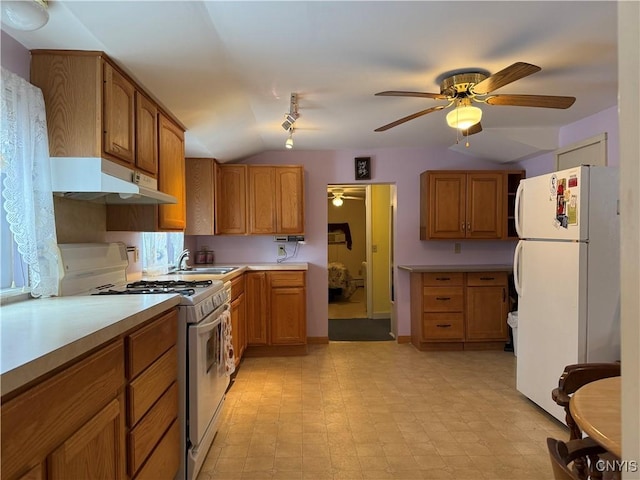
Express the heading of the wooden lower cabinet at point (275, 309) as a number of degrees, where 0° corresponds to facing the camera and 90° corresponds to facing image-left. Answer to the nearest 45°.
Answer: approximately 0°

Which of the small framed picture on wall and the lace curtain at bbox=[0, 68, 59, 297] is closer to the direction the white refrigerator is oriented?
the lace curtain

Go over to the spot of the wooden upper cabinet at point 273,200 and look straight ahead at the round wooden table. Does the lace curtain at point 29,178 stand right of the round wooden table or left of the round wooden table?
right

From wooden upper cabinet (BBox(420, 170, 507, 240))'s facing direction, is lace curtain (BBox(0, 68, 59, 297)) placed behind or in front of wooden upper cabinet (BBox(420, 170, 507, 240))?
in front

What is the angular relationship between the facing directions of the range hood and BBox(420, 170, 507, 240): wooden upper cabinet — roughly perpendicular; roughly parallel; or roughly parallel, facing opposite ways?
roughly perpendicular

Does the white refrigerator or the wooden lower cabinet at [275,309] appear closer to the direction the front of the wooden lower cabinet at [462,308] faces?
the white refrigerator

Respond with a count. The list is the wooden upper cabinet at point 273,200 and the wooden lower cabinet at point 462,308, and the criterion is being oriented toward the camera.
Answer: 2

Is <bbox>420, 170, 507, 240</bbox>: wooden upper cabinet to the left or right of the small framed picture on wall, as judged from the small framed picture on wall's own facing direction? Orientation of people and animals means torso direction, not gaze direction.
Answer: on its left

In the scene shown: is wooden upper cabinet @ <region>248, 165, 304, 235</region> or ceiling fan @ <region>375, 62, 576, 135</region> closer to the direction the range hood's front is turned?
the ceiling fan

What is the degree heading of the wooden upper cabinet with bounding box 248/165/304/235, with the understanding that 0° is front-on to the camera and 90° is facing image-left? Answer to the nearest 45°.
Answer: approximately 0°
